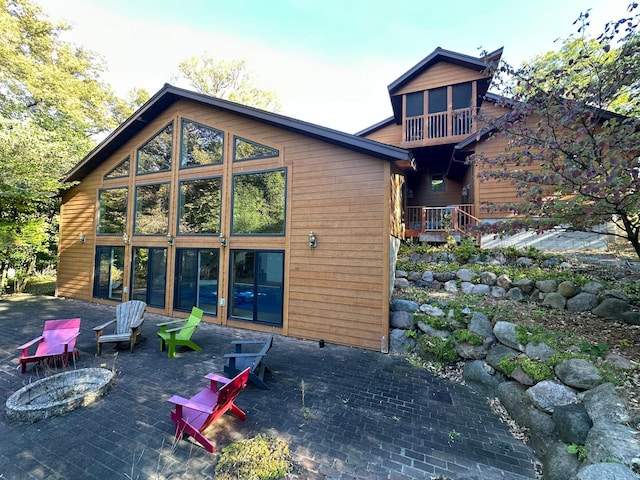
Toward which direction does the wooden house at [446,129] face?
toward the camera

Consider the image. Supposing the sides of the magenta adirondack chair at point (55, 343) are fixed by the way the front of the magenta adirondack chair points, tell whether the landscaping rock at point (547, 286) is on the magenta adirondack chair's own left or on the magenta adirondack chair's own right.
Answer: on the magenta adirondack chair's own left

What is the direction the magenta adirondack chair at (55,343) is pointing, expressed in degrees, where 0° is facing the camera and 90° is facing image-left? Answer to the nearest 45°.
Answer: approximately 45°

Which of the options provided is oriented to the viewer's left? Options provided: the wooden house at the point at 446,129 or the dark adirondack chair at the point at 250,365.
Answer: the dark adirondack chair

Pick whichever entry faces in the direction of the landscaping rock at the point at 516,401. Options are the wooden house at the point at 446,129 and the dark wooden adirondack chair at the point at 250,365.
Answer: the wooden house

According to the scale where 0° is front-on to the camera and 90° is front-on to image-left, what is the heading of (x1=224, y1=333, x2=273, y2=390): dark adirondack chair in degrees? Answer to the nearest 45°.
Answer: approximately 90°

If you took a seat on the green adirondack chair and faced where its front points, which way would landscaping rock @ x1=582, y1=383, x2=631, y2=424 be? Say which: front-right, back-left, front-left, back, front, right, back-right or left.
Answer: left

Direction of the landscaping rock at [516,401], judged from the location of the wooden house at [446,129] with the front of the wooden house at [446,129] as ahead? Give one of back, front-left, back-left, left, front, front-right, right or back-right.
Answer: front

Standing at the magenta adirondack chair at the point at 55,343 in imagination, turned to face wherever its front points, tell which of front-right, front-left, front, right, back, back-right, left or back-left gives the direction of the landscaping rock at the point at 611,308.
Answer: left

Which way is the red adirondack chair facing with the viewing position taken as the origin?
facing away from the viewer and to the left of the viewer

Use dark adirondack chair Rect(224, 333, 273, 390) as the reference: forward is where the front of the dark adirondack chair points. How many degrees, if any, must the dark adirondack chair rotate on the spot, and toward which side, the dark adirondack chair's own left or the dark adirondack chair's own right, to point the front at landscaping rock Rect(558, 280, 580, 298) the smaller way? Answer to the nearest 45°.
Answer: approximately 180°

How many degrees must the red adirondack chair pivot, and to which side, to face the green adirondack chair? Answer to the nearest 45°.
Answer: approximately 45° to its right

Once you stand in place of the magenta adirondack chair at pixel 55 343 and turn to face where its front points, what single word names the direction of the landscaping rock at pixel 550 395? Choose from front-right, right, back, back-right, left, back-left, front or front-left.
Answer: left

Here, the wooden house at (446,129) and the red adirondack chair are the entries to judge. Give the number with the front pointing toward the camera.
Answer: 1

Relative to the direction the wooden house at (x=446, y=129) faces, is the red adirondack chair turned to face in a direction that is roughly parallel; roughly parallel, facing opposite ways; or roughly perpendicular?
roughly perpendicular

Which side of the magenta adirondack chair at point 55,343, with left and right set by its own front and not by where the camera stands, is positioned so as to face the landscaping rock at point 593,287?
left
